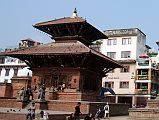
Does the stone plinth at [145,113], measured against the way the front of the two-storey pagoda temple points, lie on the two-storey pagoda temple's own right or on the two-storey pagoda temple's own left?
on the two-storey pagoda temple's own left

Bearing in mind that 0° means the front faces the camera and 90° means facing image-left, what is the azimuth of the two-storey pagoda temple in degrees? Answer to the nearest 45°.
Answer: approximately 45°
